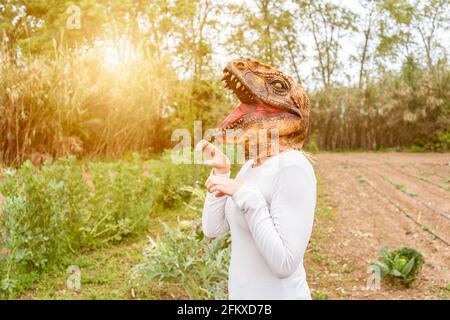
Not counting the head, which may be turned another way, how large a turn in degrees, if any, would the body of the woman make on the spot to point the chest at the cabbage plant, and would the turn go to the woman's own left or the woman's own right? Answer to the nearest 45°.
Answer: approximately 135° to the woman's own right

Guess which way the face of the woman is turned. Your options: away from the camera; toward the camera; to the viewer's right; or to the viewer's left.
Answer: to the viewer's left

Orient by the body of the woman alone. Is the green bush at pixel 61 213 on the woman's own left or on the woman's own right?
on the woman's own right

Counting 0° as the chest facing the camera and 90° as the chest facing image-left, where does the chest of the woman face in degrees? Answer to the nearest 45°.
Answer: approximately 45°

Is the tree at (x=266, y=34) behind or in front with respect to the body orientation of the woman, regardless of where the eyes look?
behind
